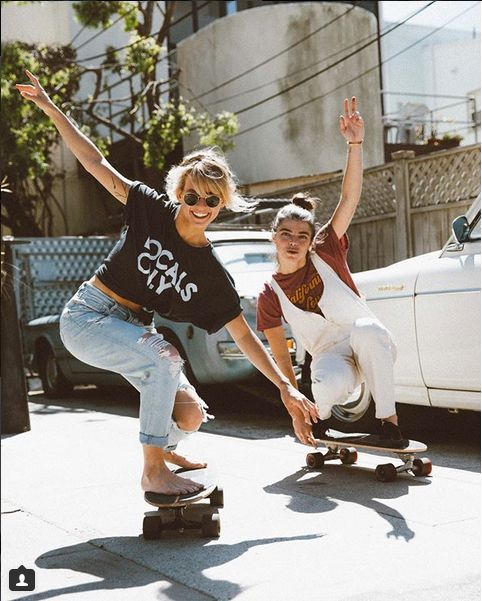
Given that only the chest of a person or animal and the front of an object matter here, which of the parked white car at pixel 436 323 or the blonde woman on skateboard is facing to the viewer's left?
the parked white car

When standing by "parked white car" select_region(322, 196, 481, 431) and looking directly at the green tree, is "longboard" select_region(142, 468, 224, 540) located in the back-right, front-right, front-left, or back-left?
back-left

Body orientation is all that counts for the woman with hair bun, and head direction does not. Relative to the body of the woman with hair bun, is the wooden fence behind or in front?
behind

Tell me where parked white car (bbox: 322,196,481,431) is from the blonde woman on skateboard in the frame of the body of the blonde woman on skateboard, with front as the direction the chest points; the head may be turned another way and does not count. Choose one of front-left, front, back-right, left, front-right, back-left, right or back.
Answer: left

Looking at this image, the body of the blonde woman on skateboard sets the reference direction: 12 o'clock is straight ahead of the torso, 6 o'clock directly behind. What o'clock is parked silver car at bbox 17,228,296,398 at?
The parked silver car is roughly at 7 o'clock from the blonde woman on skateboard.

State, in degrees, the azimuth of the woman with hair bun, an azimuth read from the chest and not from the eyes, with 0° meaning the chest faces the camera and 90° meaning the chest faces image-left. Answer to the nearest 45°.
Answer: approximately 0°

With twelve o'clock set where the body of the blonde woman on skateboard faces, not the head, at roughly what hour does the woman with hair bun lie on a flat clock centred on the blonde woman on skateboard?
The woman with hair bun is roughly at 9 o'clock from the blonde woman on skateboard.

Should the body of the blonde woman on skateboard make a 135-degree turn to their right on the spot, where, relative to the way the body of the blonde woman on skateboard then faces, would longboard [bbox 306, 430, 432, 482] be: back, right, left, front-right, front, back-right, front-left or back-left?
back-right

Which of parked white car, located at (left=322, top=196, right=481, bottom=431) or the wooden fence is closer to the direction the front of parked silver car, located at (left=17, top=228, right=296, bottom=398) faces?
the parked white car

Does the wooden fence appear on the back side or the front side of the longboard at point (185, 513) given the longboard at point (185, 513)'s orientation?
on the back side
